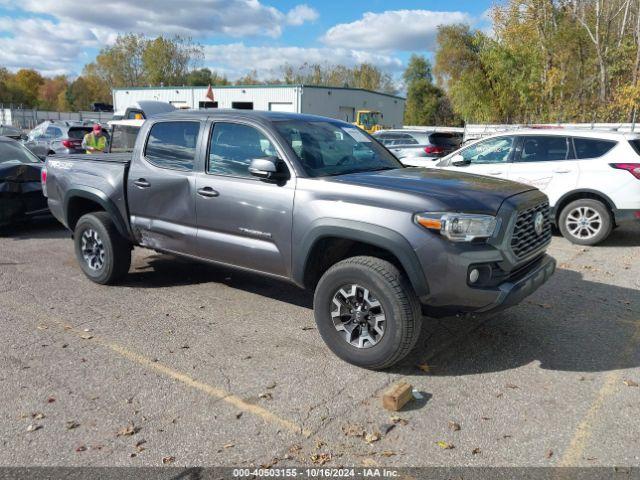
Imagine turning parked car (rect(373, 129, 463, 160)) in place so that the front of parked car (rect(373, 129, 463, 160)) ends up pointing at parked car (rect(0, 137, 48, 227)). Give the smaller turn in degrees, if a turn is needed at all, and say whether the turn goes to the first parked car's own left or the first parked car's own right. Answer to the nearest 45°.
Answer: approximately 90° to the first parked car's own left

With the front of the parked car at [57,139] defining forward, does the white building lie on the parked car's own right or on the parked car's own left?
on the parked car's own right

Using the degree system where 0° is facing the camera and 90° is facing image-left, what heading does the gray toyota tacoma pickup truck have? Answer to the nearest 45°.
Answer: approximately 315°

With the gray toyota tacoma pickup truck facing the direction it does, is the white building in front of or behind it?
behind

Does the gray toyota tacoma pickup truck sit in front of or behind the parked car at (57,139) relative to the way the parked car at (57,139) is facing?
behind

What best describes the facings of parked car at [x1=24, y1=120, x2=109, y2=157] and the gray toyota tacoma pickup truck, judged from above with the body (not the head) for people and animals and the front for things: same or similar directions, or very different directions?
very different directions

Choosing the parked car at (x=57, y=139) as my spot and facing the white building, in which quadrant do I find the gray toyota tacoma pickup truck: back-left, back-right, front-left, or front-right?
back-right

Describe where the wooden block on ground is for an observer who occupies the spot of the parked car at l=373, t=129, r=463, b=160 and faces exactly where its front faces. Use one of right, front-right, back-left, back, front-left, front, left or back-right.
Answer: back-left

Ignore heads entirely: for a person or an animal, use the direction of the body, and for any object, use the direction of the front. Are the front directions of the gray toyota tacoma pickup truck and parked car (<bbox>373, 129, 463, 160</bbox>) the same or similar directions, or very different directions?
very different directions

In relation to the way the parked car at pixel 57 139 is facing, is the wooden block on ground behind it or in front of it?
behind

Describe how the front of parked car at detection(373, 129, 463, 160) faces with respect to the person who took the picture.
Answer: facing away from the viewer and to the left of the viewer

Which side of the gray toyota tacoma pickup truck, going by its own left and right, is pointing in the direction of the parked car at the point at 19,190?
back
